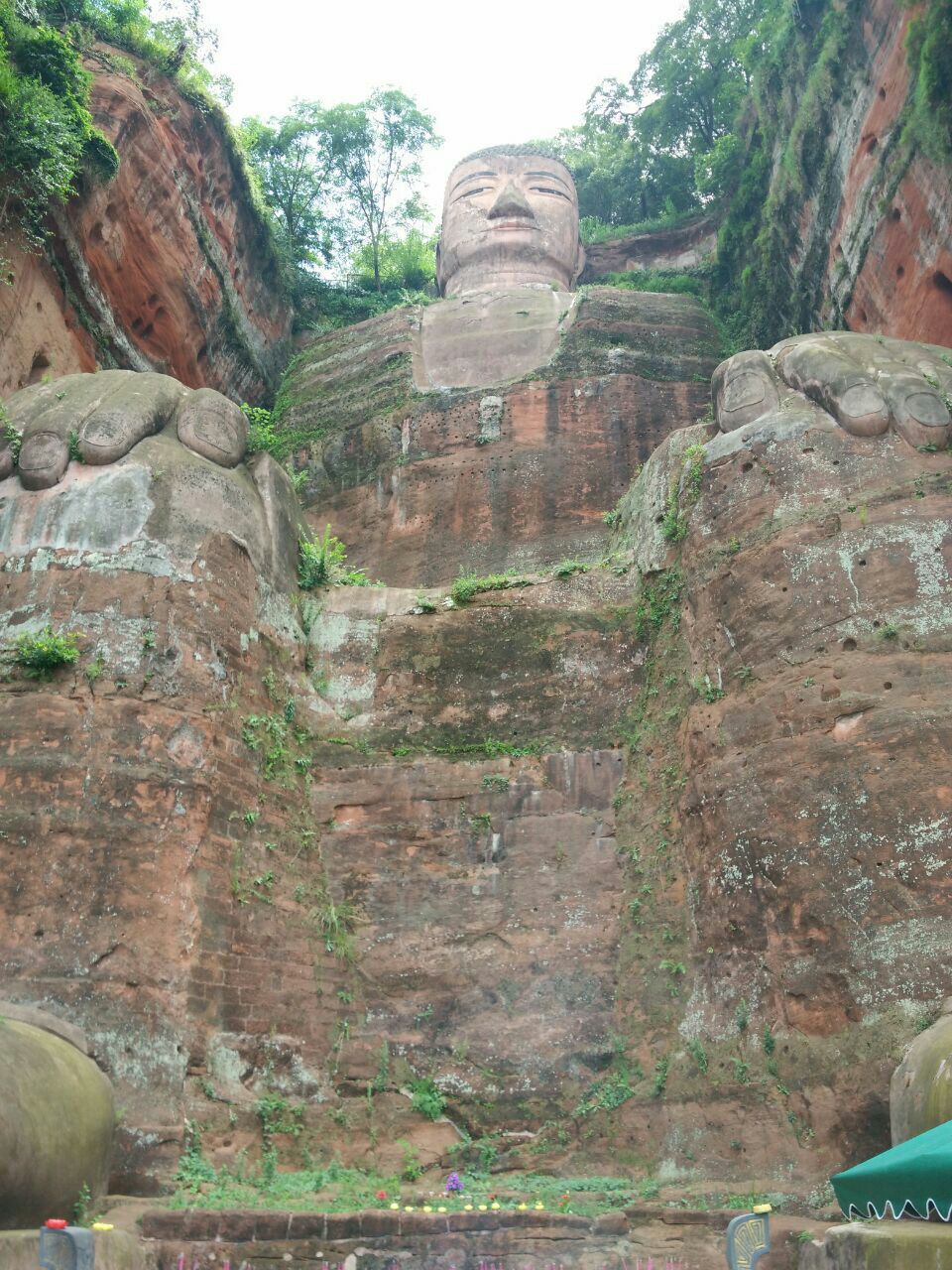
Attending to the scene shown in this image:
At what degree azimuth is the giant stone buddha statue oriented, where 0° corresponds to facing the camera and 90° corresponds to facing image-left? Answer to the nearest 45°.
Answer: approximately 0°
